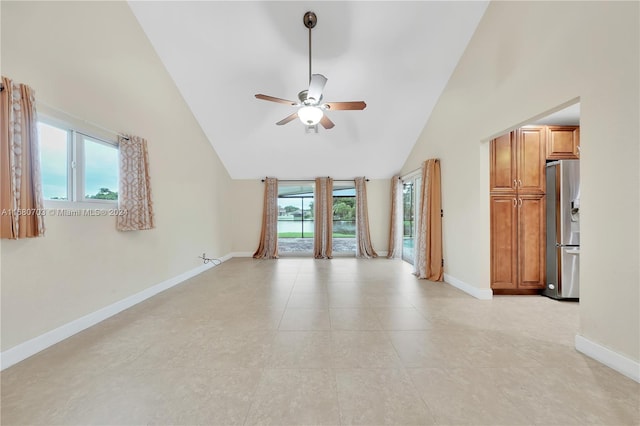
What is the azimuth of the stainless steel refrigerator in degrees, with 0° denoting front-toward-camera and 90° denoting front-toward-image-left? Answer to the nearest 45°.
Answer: approximately 315°

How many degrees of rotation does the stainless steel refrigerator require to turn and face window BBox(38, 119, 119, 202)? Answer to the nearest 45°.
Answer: approximately 90° to its right

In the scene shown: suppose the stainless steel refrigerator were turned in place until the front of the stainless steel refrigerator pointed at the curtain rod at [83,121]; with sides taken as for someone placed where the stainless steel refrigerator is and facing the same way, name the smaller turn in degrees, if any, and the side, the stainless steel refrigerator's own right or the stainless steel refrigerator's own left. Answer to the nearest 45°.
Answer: approximately 90° to the stainless steel refrigerator's own right

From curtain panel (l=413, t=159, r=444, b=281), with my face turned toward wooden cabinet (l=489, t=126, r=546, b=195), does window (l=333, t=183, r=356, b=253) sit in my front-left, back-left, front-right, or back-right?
back-left

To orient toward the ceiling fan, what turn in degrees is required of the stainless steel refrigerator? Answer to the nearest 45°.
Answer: approximately 90° to its right

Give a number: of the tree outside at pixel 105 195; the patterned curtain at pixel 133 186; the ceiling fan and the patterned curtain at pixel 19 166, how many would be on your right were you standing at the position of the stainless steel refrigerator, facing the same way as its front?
4

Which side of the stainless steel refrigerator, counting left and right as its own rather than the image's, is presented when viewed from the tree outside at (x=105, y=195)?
right

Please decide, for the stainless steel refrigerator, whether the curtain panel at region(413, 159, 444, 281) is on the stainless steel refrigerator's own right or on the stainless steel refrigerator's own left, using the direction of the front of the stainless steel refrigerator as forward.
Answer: on the stainless steel refrigerator's own right

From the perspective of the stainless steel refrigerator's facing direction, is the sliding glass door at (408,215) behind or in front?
behind
